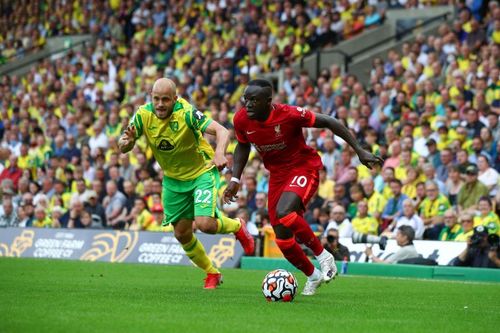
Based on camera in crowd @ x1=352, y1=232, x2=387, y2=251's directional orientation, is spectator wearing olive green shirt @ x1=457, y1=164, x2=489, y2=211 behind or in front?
behind

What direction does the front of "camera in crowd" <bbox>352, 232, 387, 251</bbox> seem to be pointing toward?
to the viewer's left

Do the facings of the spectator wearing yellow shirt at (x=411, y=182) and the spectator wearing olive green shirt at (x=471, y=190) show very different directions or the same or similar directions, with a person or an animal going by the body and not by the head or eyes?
same or similar directions

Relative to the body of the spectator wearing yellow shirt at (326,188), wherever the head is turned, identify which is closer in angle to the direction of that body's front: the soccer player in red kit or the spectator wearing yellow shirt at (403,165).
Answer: the soccer player in red kit

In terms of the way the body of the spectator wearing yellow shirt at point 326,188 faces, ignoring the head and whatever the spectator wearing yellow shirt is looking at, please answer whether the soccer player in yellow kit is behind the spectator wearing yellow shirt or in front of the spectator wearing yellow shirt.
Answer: in front

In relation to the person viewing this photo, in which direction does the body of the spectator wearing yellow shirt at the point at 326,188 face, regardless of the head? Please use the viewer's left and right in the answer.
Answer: facing the viewer and to the left of the viewer

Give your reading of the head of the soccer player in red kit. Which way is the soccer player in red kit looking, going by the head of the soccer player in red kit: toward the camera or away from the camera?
toward the camera

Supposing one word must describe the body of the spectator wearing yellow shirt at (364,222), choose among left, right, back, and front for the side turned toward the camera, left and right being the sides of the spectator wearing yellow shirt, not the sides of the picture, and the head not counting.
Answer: front

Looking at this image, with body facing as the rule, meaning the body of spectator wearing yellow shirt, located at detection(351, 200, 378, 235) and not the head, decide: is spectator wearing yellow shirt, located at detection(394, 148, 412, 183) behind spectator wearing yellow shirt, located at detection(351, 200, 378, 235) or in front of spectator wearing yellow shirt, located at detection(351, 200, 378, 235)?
behind
